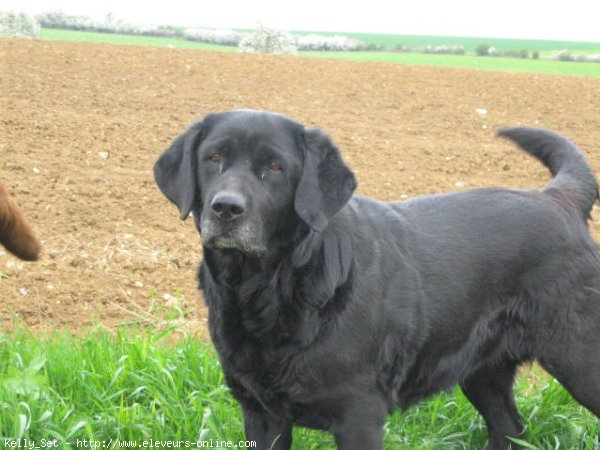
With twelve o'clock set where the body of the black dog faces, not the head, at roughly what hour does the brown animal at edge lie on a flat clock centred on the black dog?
The brown animal at edge is roughly at 2 o'clock from the black dog.

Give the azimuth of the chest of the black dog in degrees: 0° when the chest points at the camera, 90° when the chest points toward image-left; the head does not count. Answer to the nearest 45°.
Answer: approximately 45°
